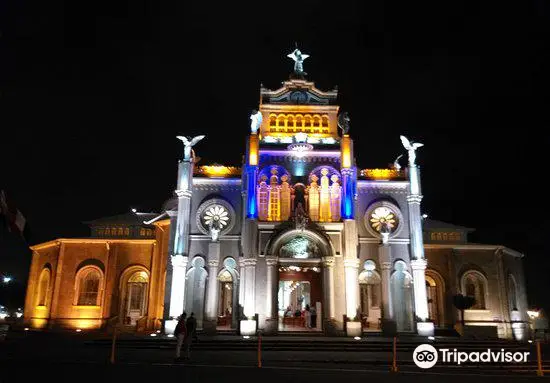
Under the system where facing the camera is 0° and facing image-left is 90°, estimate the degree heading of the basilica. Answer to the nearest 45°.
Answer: approximately 0°
